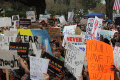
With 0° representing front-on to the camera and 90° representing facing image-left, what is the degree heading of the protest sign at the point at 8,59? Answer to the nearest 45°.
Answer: approximately 0°

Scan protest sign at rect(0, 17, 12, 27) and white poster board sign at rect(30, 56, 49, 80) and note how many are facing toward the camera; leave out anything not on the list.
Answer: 2

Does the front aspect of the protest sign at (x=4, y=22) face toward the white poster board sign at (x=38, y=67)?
yes

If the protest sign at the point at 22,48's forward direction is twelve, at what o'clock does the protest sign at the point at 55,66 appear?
the protest sign at the point at 55,66 is roughly at 11 o'clock from the protest sign at the point at 22,48.

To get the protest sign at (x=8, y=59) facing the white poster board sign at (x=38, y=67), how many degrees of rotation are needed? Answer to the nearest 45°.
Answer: approximately 45° to its left

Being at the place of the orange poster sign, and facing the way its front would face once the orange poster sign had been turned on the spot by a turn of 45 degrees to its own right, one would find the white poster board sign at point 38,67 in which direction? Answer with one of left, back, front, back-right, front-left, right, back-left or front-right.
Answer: front-right

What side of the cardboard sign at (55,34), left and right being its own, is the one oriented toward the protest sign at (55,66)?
front

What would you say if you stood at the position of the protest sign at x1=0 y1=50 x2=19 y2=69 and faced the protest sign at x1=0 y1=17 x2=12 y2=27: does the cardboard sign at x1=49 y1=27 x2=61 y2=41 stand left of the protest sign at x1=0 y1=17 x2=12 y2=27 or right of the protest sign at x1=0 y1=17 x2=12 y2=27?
right
